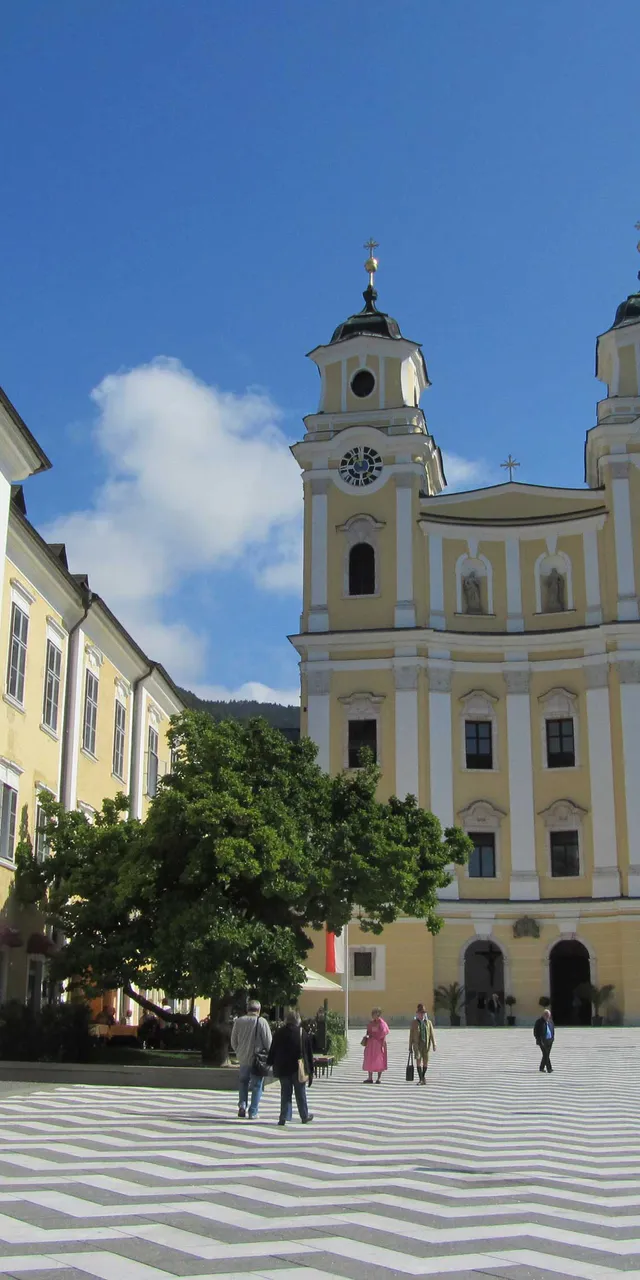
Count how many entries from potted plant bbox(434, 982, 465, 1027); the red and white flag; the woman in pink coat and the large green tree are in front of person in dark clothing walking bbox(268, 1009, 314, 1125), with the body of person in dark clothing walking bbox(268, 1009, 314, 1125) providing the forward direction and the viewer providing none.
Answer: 4

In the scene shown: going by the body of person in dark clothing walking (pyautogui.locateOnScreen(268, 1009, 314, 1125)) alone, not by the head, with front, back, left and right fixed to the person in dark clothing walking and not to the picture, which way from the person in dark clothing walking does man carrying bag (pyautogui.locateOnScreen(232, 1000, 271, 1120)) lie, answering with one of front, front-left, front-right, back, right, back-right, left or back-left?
front-left

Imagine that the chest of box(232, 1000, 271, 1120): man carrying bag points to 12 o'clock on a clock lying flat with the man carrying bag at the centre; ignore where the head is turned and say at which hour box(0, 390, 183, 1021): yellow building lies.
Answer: The yellow building is roughly at 11 o'clock from the man carrying bag.

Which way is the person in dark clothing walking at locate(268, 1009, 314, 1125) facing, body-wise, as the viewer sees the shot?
away from the camera

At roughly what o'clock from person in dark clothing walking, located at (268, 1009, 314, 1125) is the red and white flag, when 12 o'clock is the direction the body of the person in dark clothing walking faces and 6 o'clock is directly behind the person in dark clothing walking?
The red and white flag is roughly at 12 o'clock from the person in dark clothing walking.

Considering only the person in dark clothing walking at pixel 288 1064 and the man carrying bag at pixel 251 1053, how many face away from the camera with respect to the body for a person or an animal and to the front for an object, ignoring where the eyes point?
2

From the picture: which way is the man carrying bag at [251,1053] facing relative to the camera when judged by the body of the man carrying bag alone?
away from the camera

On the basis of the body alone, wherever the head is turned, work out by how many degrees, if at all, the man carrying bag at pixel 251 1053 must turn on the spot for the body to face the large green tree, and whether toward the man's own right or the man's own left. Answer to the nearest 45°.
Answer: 0° — they already face it

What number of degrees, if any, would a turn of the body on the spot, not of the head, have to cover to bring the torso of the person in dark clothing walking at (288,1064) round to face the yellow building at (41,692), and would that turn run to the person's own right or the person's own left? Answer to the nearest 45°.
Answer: approximately 45° to the person's own left

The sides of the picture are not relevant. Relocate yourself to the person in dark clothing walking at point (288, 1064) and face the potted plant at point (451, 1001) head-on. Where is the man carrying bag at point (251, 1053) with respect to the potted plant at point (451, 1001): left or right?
left
